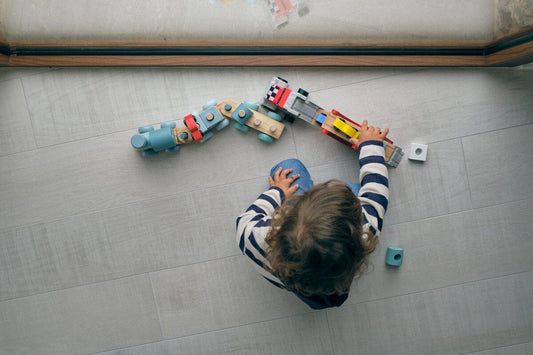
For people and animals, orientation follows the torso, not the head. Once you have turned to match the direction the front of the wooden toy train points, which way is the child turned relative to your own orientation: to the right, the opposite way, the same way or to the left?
to the right

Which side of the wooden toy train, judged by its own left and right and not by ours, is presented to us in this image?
left

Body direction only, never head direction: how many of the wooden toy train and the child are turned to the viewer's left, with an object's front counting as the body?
1

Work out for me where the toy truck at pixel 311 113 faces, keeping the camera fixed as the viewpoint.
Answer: facing away from the viewer and to the left of the viewer

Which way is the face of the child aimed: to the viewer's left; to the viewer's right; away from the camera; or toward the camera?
away from the camera

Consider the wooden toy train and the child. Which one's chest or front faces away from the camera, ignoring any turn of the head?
the child

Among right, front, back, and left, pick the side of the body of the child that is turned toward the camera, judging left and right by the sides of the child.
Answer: back
